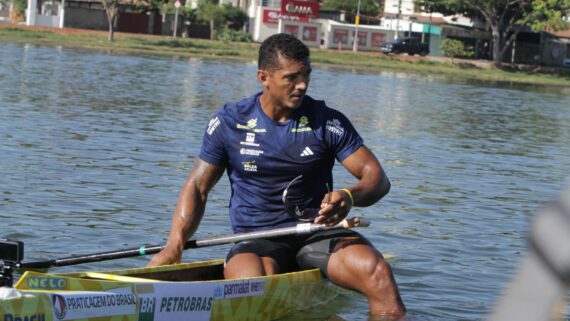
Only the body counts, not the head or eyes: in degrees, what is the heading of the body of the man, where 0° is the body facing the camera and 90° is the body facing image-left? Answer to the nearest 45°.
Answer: approximately 0°
